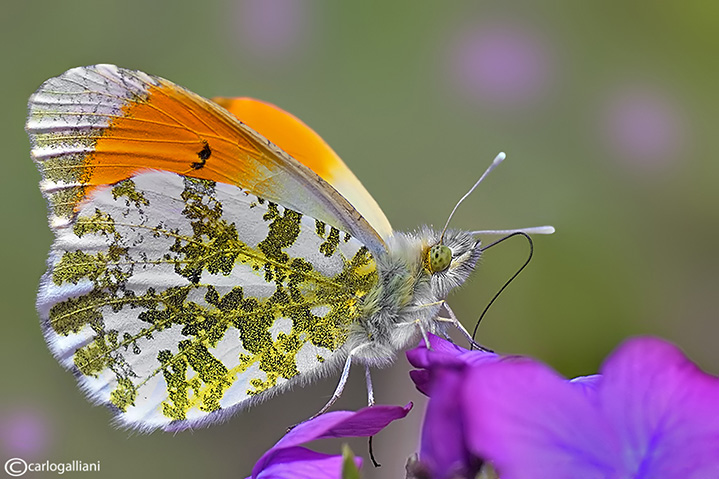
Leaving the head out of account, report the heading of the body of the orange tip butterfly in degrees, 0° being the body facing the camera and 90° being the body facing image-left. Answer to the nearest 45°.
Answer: approximately 270°

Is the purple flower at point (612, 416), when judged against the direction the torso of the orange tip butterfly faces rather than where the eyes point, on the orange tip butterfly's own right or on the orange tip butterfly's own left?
on the orange tip butterfly's own right
